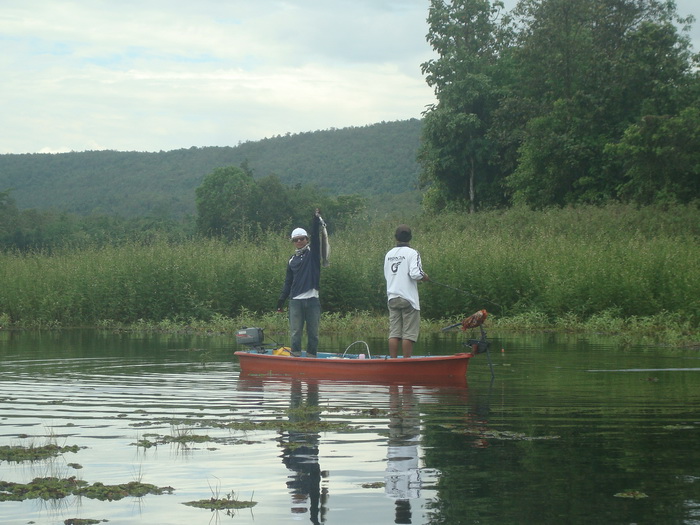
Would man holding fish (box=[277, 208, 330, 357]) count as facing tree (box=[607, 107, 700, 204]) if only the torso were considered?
no

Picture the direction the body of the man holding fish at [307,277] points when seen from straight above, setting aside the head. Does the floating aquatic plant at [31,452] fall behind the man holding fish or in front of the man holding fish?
in front

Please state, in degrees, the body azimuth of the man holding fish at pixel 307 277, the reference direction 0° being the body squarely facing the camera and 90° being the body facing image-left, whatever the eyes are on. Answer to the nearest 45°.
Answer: approximately 0°

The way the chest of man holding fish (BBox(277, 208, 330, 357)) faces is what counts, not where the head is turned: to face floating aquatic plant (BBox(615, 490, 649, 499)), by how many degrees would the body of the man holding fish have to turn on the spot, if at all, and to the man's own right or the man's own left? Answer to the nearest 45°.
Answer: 0° — they already face it

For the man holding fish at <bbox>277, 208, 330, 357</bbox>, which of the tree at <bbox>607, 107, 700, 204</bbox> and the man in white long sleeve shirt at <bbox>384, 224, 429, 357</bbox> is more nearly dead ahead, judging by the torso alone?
the man in white long sleeve shirt

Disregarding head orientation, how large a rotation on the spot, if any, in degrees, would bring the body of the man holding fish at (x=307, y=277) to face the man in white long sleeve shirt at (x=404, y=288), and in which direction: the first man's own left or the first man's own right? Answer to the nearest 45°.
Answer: approximately 45° to the first man's own left

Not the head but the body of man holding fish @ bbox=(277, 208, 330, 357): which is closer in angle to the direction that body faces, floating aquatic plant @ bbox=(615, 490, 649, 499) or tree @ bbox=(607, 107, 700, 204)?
the floating aquatic plant

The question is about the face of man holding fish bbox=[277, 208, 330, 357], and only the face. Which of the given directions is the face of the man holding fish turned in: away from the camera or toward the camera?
toward the camera

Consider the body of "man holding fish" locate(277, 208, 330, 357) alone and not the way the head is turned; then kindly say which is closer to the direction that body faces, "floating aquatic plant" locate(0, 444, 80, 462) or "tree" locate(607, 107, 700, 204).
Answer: the floating aquatic plant

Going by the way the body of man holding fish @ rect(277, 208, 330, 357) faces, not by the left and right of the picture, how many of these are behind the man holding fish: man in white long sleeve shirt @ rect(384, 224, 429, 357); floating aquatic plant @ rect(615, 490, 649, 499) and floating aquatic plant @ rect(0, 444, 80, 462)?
0

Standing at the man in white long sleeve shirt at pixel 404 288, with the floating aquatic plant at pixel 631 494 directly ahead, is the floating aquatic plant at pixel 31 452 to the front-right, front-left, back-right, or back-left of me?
front-right
